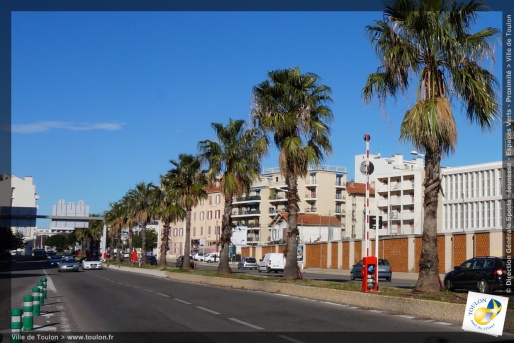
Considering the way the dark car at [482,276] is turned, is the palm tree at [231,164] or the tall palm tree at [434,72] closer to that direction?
the palm tree

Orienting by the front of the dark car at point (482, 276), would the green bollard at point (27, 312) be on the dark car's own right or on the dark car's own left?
on the dark car's own left

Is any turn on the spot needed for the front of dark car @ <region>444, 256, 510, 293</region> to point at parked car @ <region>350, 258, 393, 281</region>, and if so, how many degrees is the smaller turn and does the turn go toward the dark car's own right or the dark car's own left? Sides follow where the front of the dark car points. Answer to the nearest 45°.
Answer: approximately 45° to the dark car's own right

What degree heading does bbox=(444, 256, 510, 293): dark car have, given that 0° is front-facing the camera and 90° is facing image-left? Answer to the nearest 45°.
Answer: approximately 135°

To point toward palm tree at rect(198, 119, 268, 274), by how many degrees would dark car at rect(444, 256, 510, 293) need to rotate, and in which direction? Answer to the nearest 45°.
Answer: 0° — it already faces it

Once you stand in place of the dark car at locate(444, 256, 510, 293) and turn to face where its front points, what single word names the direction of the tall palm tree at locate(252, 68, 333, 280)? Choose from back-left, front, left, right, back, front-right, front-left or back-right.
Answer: front-left

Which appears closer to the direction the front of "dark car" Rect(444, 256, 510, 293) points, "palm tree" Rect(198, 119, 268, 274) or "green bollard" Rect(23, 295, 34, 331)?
the palm tree

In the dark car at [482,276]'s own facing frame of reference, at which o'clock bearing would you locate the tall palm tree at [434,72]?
The tall palm tree is roughly at 8 o'clock from the dark car.
